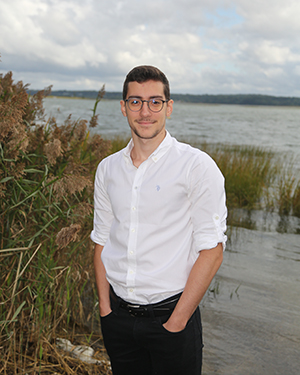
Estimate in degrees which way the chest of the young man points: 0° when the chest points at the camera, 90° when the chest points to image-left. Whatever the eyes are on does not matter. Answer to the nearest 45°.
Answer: approximately 45°
